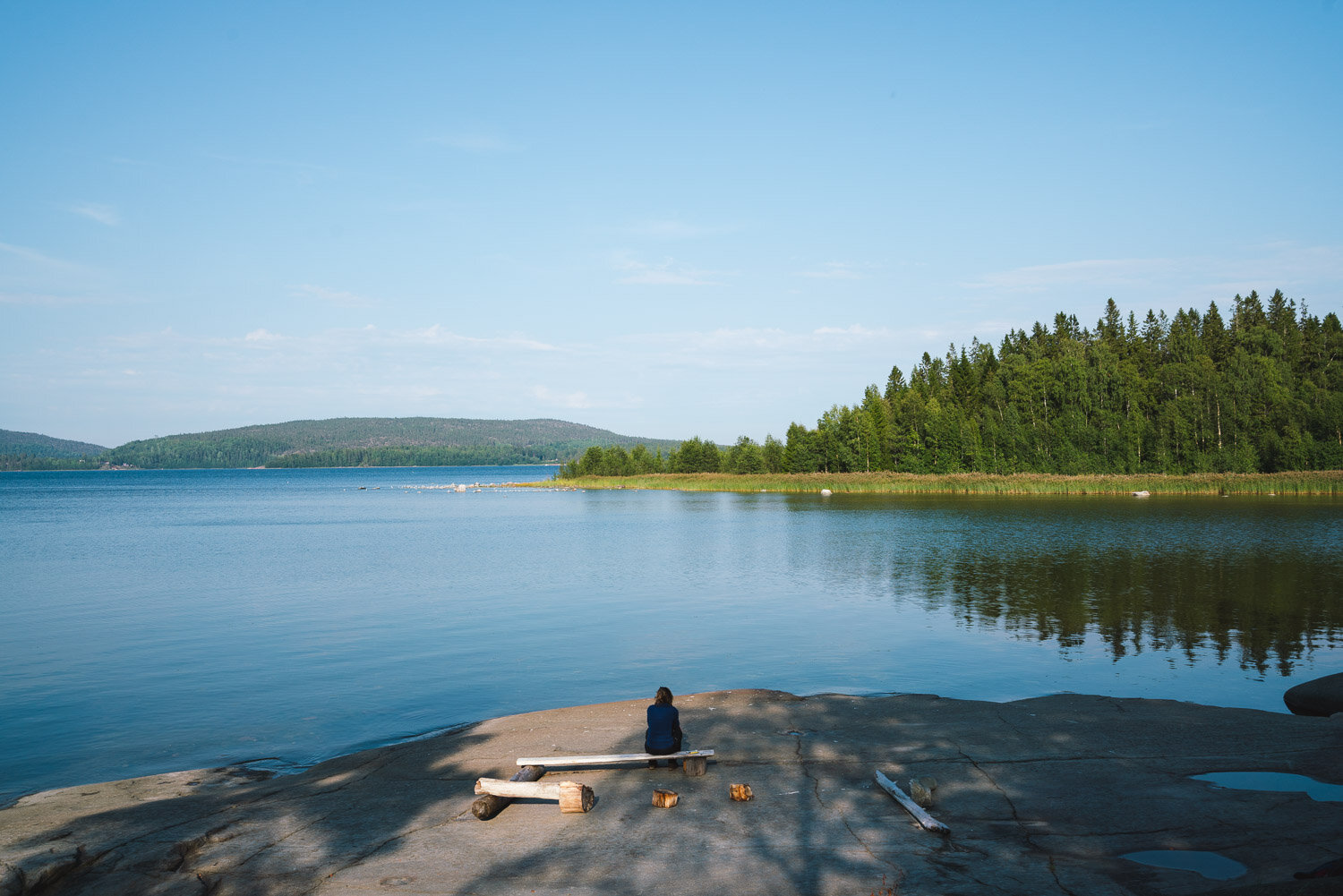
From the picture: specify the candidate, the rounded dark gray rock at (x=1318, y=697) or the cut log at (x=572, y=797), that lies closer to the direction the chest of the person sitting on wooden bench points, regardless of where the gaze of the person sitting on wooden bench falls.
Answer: the rounded dark gray rock

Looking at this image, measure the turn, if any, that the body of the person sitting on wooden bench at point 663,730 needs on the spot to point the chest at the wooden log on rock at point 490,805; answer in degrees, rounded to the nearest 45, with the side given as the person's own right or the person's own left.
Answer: approximately 135° to the person's own left

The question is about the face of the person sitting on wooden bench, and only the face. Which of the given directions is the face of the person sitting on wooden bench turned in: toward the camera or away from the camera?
away from the camera

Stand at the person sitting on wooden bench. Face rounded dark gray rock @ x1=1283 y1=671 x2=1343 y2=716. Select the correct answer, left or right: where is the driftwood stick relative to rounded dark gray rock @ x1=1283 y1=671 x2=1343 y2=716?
right

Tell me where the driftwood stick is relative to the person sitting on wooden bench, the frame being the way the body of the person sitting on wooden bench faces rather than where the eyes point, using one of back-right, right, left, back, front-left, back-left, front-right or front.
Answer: back-right

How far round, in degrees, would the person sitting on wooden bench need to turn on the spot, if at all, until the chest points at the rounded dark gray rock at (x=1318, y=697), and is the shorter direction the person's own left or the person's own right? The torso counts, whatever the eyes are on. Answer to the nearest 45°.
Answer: approximately 90° to the person's own right

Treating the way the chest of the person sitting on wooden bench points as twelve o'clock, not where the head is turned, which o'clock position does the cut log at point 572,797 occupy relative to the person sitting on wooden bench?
The cut log is roughly at 7 o'clock from the person sitting on wooden bench.

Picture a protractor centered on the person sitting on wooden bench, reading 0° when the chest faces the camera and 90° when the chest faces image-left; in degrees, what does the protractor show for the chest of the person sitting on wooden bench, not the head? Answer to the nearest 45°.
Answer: approximately 180°

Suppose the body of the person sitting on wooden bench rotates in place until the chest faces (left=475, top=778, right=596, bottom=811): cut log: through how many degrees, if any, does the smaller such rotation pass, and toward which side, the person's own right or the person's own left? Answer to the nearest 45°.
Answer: approximately 135° to the person's own left
